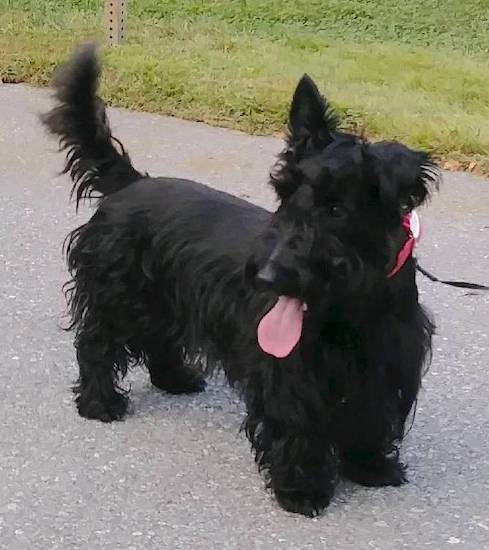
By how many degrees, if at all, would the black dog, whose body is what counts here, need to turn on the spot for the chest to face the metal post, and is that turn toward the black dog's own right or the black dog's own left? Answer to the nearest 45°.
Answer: approximately 135° to the black dog's own left
